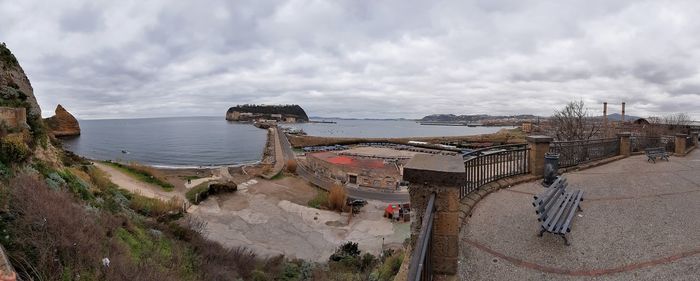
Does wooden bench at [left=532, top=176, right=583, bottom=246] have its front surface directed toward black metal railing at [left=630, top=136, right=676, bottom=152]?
no

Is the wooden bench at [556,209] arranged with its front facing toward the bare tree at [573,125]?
no

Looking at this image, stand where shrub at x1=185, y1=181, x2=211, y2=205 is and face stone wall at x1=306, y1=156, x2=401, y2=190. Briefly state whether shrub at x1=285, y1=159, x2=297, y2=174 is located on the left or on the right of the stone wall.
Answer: left

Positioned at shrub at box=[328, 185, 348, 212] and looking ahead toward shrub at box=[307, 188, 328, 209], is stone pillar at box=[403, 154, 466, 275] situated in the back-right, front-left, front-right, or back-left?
back-left
